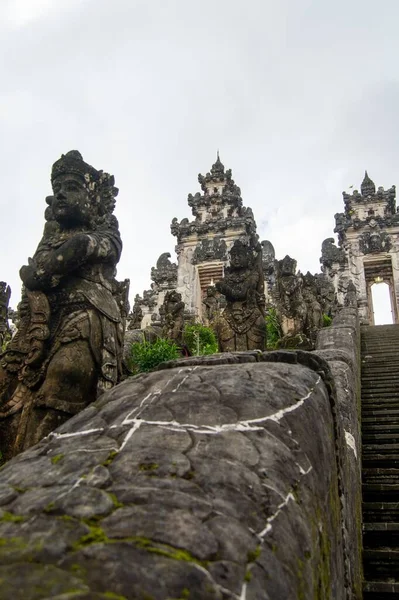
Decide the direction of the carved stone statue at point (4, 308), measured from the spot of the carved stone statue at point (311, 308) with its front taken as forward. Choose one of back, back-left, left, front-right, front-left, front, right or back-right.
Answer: front-right

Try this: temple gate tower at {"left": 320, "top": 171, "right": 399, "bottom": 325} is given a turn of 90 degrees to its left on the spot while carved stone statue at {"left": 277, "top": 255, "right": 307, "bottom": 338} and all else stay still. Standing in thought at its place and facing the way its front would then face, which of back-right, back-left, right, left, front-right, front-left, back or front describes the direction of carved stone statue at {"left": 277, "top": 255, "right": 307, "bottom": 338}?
right

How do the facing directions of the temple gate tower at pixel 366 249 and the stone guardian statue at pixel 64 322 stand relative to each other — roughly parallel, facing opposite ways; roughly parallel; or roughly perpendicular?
roughly parallel

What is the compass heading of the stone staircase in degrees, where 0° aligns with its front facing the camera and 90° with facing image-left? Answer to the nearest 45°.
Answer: approximately 0°

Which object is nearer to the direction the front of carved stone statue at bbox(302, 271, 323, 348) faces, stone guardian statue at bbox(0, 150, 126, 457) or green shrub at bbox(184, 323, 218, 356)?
the stone guardian statue

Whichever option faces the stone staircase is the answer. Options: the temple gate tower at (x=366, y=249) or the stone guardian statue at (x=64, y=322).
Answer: the temple gate tower

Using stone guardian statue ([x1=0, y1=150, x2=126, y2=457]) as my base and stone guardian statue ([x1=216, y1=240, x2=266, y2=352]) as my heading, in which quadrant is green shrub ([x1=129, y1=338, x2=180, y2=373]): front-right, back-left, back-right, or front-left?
front-left

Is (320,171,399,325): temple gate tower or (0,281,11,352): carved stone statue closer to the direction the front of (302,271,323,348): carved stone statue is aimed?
the carved stone statue

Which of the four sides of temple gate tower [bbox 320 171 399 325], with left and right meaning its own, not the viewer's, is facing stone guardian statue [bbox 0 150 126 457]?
front

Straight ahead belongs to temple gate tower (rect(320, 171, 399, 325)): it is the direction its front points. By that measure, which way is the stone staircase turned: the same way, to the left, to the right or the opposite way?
the same way

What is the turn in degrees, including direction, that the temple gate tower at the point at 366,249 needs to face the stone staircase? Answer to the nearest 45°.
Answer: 0° — it already faces it

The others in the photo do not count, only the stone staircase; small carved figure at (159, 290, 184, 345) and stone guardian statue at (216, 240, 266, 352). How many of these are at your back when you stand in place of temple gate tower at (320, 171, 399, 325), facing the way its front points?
0

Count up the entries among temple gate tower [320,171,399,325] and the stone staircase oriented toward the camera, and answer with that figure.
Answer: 2

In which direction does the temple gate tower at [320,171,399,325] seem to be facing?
toward the camera

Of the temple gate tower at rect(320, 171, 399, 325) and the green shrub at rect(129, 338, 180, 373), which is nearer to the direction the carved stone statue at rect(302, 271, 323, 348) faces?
the green shrub

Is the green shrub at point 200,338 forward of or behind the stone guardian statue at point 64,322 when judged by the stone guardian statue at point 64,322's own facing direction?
behind

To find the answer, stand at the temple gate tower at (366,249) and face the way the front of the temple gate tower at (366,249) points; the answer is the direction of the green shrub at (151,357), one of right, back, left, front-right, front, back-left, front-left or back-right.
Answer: front
